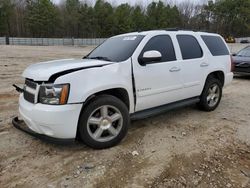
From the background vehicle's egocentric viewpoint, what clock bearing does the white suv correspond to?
The white suv is roughly at 11 o'clock from the background vehicle.

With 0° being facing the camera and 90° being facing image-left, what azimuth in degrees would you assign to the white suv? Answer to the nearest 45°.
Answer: approximately 45°

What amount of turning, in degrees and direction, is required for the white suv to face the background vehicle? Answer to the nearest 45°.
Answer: approximately 180°
